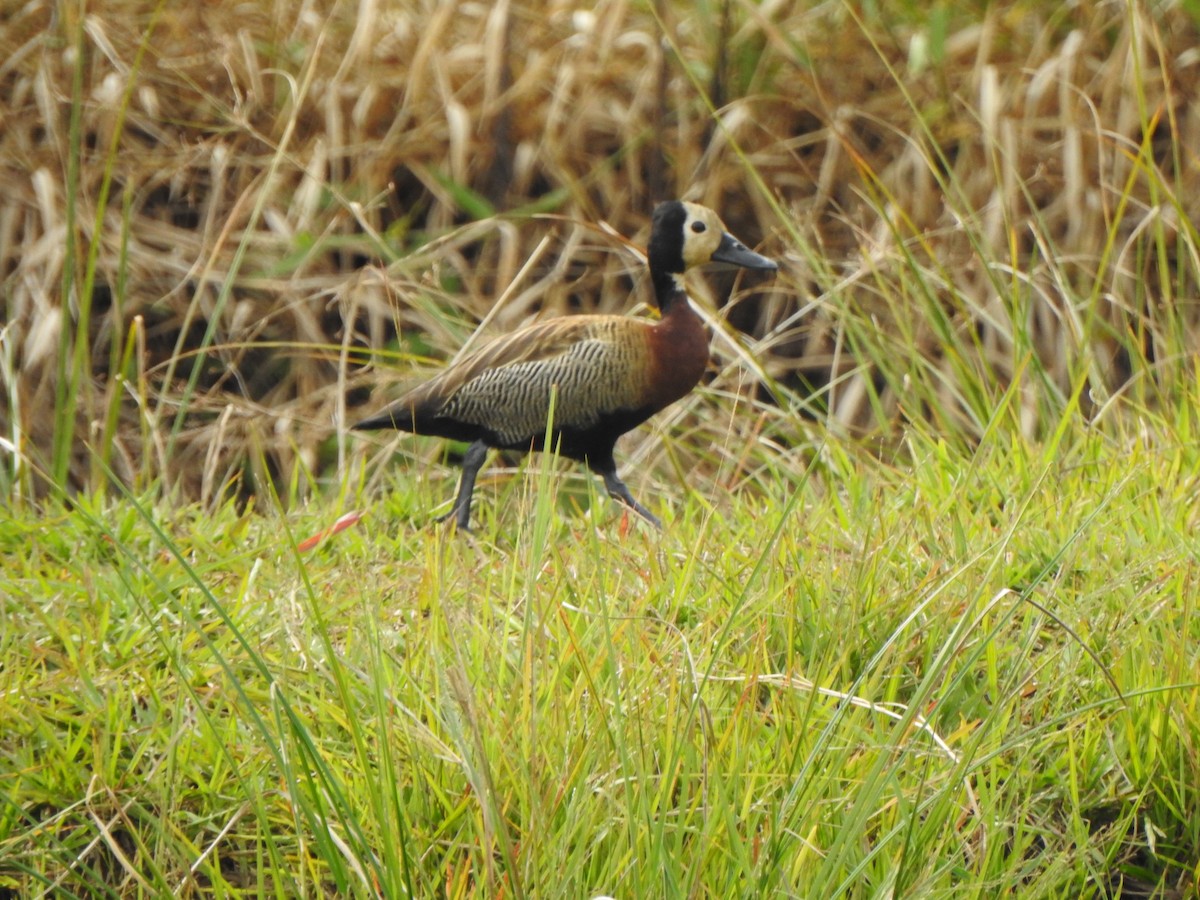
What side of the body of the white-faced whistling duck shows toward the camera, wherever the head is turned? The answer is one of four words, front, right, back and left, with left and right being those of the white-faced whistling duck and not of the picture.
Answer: right
